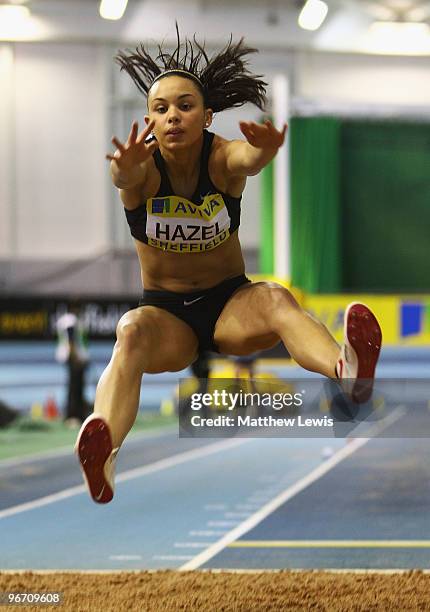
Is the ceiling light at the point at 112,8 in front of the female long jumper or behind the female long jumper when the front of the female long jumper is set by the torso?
behind

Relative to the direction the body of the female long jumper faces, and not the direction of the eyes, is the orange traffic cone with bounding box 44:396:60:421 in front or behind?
behind

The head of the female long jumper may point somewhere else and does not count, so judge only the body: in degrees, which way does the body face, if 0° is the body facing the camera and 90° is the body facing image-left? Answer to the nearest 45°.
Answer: approximately 0°
